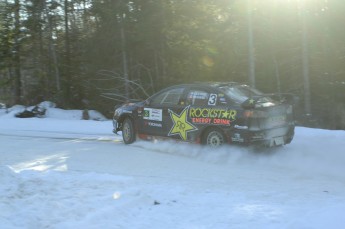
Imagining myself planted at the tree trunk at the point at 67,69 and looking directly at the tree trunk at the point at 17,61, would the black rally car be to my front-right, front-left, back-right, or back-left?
back-left

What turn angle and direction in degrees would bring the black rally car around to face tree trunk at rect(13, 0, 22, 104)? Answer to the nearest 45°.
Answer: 0° — it already faces it

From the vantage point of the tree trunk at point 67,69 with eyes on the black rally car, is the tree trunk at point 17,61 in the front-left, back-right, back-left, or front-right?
back-right

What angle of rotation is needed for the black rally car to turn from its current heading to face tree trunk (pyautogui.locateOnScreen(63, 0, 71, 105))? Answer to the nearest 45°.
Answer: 0° — it already faces it

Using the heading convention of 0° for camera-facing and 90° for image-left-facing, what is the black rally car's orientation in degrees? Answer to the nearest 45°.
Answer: approximately 135°
